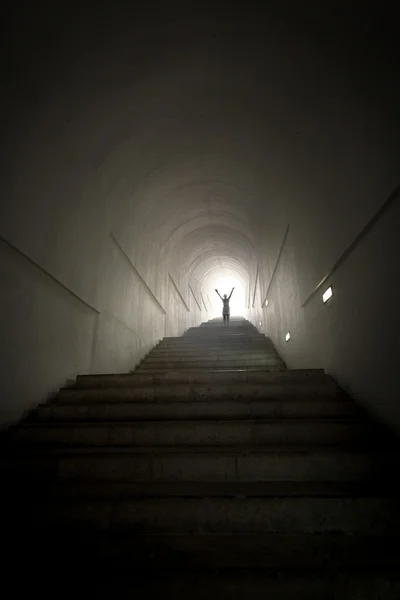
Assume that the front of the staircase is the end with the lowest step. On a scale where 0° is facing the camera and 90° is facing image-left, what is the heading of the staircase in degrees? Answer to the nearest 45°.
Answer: approximately 0°

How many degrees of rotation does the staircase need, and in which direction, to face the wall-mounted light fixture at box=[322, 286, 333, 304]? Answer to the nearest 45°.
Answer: approximately 135° to its left
